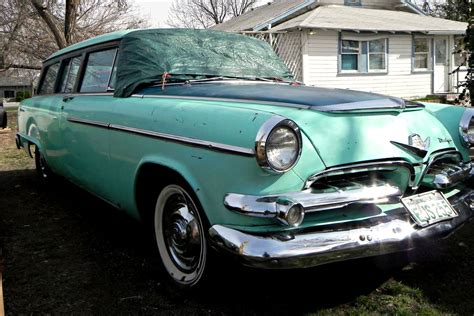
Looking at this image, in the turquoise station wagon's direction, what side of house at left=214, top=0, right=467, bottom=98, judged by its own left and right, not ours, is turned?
front

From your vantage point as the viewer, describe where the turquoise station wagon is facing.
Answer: facing the viewer and to the right of the viewer

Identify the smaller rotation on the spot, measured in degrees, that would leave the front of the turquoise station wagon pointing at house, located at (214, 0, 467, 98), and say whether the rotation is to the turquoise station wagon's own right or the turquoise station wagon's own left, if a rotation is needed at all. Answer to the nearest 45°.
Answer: approximately 135° to the turquoise station wagon's own left

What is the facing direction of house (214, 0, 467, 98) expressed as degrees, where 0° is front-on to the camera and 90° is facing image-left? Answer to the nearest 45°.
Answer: approximately 0°

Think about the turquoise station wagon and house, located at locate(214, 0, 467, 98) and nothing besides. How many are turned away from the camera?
0
